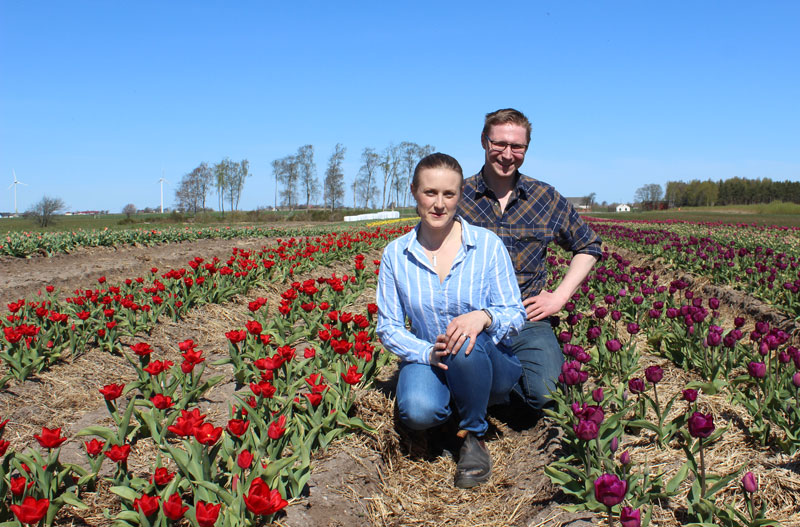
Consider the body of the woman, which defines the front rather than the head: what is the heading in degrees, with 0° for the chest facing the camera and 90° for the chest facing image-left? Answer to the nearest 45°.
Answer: approximately 0°

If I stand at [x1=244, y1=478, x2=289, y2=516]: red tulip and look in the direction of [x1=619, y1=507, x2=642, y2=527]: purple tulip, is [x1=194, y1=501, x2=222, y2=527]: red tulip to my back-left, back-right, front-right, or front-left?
back-right

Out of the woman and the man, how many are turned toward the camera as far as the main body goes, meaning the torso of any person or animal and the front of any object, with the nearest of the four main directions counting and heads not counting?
2

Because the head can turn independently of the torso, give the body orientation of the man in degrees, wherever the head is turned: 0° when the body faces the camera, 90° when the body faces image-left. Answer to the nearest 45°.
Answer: approximately 0°

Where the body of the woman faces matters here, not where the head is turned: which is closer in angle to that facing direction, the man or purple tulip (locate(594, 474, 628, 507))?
the purple tulip

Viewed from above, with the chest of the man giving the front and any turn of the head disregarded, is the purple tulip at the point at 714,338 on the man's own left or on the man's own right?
on the man's own left

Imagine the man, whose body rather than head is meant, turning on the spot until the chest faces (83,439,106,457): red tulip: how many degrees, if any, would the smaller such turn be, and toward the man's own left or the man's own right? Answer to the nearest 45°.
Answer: approximately 45° to the man's own right

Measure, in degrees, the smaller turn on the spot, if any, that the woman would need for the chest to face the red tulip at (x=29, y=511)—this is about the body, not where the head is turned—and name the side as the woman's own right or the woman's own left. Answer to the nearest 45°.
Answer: approximately 45° to the woman's own right
